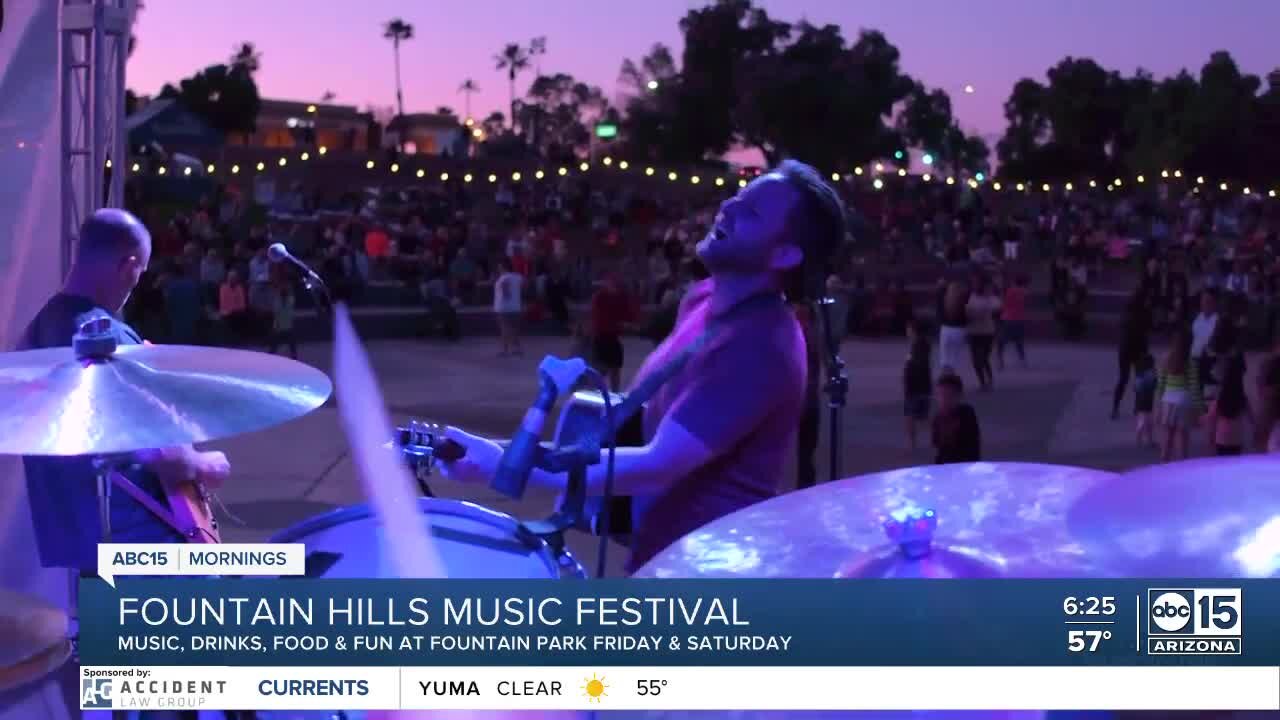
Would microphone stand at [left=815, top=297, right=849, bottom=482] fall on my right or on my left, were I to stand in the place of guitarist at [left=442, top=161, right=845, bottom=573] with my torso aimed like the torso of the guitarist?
on my right

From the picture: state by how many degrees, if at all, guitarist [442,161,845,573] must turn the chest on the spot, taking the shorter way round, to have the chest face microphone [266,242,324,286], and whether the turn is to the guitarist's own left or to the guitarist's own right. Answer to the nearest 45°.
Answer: approximately 45° to the guitarist's own right

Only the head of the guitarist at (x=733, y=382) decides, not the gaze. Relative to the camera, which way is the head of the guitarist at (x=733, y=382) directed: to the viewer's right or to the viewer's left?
to the viewer's left

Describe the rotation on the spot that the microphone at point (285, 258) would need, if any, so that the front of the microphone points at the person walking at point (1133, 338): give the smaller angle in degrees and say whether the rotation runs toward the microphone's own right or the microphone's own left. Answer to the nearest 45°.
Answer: approximately 135° to the microphone's own right

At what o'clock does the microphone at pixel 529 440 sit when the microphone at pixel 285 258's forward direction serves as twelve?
the microphone at pixel 529 440 is roughly at 8 o'clock from the microphone at pixel 285 258.

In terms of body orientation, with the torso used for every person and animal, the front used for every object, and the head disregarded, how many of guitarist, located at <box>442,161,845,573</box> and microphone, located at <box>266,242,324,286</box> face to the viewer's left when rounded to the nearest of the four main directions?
2

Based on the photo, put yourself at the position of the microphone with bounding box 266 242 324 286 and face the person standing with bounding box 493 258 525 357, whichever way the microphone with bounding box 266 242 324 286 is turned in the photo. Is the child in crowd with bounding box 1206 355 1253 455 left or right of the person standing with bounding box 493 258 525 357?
right

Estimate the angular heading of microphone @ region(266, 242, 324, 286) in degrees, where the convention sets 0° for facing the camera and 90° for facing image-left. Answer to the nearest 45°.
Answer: approximately 90°

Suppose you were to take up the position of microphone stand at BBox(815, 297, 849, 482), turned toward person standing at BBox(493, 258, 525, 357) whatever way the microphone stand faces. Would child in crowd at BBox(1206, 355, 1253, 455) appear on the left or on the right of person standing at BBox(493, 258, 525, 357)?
right

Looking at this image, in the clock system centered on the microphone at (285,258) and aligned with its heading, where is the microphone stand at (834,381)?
The microphone stand is roughly at 6 o'clock from the microphone.

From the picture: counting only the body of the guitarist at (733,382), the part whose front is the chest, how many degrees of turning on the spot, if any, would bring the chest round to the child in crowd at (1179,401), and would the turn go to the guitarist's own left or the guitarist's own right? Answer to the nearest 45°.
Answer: approximately 135° to the guitarist's own right

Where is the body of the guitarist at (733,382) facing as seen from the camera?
to the viewer's left
